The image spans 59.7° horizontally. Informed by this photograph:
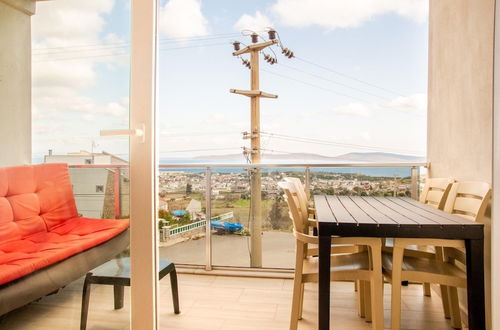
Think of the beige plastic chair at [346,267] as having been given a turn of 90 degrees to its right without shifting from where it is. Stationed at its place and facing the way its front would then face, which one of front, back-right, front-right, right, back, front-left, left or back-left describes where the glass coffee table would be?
front-right

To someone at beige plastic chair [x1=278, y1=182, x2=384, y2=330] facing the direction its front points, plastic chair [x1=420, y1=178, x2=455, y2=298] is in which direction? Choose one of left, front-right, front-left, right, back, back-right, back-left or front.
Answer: front-left

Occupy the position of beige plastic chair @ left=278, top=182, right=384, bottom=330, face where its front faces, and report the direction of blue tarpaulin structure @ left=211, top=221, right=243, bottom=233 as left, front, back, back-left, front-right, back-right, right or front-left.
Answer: back-left

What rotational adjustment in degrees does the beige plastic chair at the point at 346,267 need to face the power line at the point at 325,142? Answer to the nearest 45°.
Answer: approximately 90° to its left

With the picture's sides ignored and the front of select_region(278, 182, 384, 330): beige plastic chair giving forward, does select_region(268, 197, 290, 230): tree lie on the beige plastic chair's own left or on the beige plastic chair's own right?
on the beige plastic chair's own left

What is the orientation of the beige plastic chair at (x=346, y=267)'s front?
to the viewer's right
